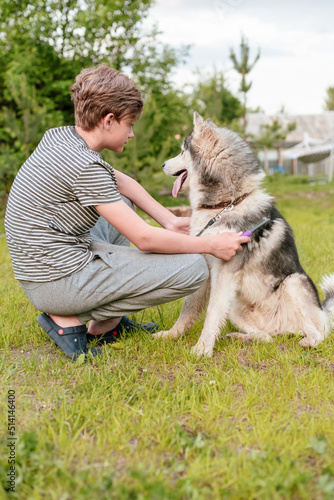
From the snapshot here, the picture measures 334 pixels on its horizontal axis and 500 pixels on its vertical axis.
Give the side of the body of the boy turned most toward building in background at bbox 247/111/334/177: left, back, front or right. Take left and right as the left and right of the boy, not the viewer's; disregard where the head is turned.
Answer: left

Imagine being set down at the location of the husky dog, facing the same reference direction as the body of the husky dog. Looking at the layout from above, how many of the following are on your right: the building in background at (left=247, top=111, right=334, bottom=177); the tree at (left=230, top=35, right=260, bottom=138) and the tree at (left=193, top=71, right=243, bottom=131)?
3

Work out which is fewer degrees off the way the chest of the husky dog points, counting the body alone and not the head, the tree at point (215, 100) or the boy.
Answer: the boy

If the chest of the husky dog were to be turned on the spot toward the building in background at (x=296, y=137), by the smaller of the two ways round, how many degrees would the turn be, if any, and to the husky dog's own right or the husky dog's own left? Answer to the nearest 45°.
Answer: approximately 90° to the husky dog's own right

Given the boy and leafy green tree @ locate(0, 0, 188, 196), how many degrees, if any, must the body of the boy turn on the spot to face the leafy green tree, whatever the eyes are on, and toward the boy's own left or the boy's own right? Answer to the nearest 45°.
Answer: approximately 90° to the boy's own left

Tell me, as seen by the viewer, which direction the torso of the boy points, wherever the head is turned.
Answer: to the viewer's right

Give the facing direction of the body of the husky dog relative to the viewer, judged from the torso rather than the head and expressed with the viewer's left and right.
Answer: facing to the left of the viewer

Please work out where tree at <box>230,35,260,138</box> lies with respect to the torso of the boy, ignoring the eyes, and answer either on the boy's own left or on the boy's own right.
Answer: on the boy's own left

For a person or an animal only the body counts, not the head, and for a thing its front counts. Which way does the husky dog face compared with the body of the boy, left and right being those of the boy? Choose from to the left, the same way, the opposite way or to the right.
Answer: the opposite way

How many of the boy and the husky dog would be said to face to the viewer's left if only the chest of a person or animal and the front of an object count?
1

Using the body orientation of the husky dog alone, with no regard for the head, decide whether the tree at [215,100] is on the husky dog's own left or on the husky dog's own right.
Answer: on the husky dog's own right
